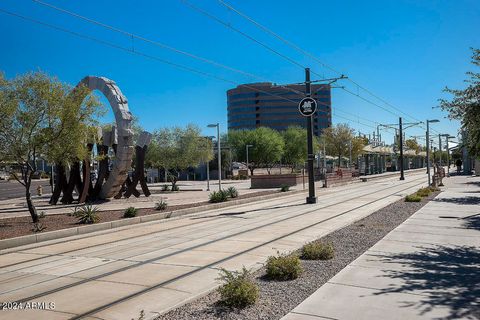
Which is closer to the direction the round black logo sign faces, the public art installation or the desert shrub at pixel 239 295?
the desert shrub

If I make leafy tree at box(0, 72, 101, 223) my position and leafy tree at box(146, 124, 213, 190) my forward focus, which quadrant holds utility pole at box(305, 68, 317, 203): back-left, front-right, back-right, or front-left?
front-right

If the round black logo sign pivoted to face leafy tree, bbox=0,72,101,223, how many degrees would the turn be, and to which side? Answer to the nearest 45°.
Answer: approximately 45° to its right

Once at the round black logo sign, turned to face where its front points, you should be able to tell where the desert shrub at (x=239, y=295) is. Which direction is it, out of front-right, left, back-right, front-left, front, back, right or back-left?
front

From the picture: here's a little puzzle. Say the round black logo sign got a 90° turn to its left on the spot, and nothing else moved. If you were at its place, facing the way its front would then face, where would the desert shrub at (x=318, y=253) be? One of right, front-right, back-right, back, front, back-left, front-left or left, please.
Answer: right

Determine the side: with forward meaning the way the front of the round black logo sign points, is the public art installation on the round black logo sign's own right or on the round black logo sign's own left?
on the round black logo sign's own right

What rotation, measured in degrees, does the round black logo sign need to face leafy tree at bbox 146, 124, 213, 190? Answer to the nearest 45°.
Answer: approximately 135° to its right

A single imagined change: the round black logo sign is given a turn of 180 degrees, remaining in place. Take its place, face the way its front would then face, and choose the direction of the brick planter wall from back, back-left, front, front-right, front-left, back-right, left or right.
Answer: front

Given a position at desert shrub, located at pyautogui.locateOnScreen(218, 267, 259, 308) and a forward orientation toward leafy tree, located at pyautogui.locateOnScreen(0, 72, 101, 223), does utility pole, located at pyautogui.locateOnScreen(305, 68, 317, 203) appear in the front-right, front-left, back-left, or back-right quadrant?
front-right

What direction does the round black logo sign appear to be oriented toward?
toward the camera

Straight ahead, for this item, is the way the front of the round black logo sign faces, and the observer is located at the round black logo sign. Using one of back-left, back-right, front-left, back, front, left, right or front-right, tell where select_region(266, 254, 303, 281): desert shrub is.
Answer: front

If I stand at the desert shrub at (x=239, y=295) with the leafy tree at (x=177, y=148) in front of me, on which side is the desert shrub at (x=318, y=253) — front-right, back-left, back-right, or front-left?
front-right
